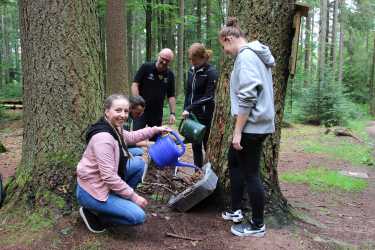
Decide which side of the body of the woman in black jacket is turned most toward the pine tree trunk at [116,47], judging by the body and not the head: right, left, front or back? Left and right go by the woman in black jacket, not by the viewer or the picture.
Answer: right

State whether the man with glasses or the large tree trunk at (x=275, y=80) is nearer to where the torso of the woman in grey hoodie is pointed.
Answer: the man with glasses

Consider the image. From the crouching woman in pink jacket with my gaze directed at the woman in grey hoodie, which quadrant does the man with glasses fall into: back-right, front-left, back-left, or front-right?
front-left

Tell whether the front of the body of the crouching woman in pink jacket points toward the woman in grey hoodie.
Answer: yes

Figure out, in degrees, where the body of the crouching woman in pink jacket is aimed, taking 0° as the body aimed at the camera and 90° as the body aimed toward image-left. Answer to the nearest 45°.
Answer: approximately 270°

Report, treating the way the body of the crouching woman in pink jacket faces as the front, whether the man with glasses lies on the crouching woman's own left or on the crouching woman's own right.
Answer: on the crouching woman's own left

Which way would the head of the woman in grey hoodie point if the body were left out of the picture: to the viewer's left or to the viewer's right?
to the viewer's left

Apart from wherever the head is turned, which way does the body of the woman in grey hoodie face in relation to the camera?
to the viewer's left

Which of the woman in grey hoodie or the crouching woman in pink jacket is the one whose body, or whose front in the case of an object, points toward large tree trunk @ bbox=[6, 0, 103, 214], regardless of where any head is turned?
the woman in grey hoodie

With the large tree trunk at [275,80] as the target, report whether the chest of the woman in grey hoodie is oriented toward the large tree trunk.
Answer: no

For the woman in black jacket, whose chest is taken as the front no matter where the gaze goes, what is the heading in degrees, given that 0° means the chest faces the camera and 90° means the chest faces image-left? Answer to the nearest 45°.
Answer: approximately 45°

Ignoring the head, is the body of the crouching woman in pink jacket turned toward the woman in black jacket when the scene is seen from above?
no

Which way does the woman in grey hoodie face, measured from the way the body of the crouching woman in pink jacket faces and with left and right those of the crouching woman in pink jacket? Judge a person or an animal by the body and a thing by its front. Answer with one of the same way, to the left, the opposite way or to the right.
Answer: the opposite way

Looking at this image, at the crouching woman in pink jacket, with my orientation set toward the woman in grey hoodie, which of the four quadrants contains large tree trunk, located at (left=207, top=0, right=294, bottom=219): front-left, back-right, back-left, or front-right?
front-left

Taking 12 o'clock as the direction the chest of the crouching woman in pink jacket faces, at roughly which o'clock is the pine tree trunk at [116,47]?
The pine tree trunk is roughly at 9 o'clock from the crouching woman in pink jacket.

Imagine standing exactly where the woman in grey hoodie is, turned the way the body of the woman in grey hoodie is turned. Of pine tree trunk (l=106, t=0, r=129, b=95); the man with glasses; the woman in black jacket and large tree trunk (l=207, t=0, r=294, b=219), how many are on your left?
0

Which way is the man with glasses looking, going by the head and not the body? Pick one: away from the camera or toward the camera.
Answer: toward the camera
